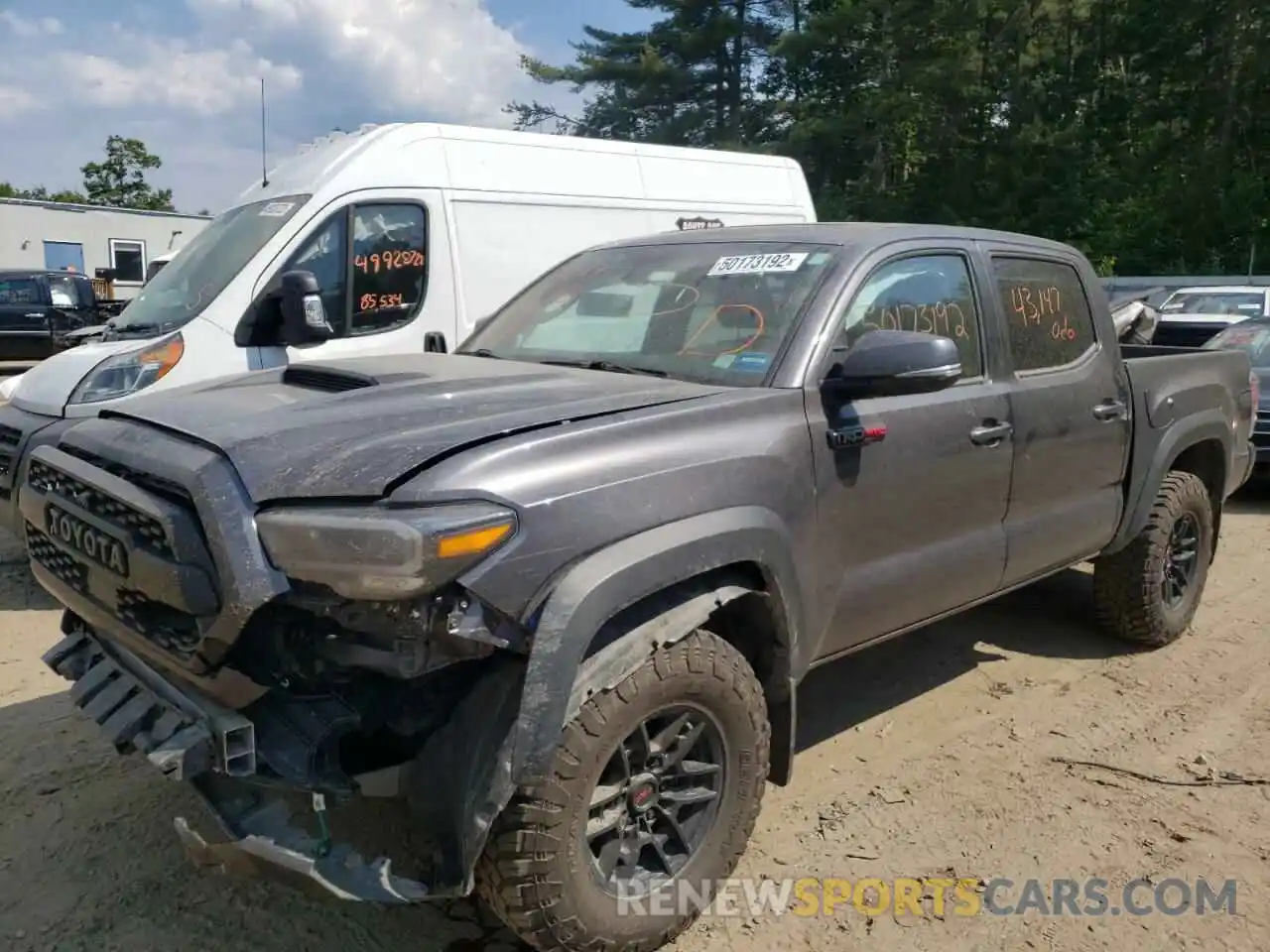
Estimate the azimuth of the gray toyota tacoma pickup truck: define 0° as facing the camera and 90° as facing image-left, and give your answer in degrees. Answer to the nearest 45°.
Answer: approximately 45°

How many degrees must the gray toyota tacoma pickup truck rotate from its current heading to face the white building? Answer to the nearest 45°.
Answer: approximately 90° to its right

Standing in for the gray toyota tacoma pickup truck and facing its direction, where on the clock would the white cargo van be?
The white cargo van is roughly at 4 o'clock from the gray toyota tacoma pickup truck.

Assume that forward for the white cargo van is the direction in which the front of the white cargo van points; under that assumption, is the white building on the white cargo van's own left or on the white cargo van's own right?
on the white cargo van's own right

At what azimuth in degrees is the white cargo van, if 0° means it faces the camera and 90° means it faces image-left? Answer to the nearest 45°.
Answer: approximately 45°
